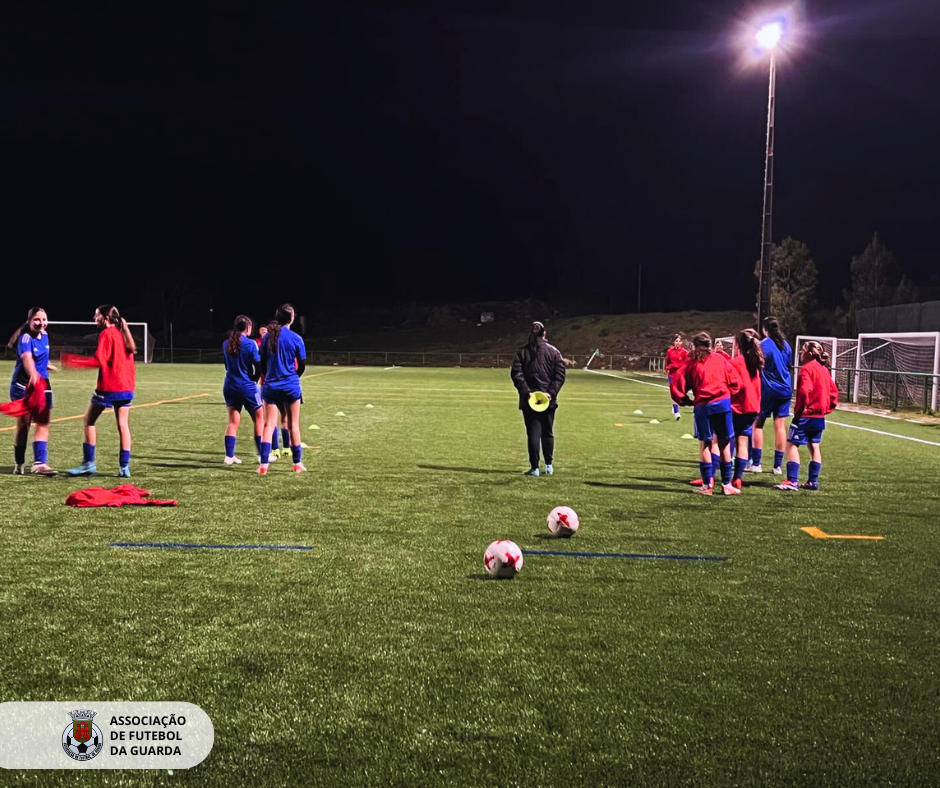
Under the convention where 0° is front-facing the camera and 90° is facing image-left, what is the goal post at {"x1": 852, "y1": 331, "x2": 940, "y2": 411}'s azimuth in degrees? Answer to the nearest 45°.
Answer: approximately 45°

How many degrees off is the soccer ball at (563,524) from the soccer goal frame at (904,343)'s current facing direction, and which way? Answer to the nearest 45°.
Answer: approximately 45° to its left

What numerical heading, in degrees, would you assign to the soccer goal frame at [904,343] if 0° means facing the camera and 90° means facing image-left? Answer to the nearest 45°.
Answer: approximately 45°

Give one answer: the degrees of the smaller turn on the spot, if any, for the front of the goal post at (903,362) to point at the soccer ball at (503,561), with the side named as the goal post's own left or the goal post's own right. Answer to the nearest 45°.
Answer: approximately 45° to the goal post's own left

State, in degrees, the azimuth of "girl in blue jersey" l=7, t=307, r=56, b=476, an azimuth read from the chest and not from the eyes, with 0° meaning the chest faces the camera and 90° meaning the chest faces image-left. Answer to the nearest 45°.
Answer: approximately 315°
